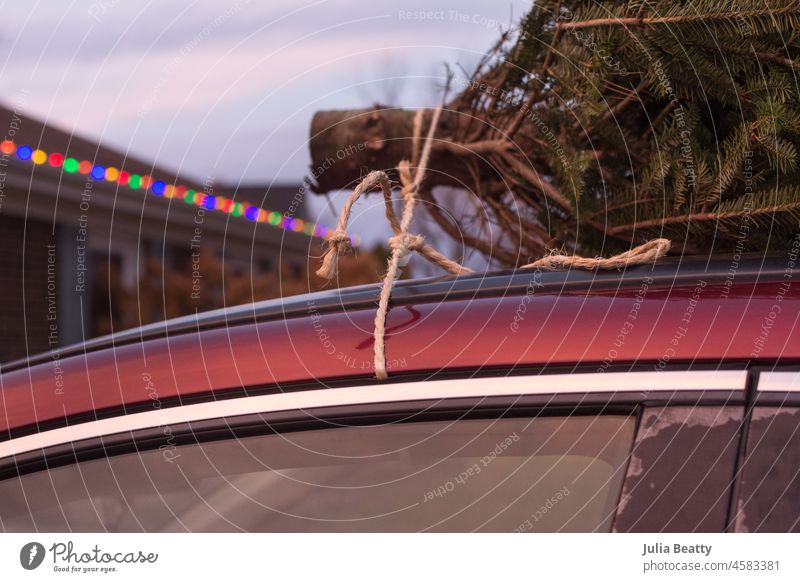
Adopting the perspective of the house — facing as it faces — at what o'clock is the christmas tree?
The christmas tree is roughly at 1 o'clock from the house.

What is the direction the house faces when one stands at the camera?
facing the viewer and to the right of the viewer

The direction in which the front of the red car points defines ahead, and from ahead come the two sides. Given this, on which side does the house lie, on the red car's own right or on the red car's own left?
on the red car's own right

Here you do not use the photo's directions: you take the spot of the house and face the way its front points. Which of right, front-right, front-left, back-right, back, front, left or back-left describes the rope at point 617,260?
front-right

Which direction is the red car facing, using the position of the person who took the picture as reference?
facing to the left of the viewer

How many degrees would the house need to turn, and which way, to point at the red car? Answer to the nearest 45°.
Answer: approximately 45° to its right

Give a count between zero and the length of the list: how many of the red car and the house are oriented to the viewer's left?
1

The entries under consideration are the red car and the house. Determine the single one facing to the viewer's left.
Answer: the red car
